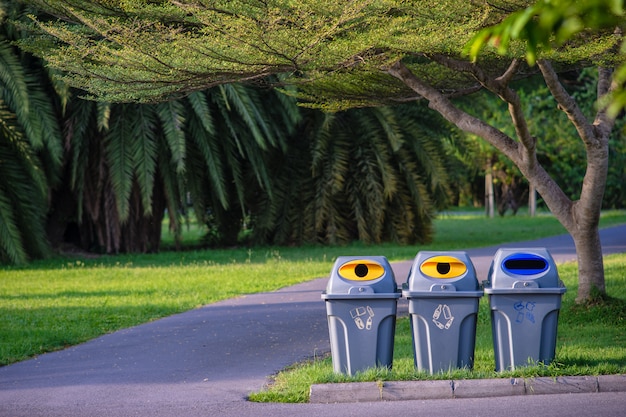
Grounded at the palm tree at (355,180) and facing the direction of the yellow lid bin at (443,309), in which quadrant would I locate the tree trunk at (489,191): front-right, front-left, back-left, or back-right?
back-left

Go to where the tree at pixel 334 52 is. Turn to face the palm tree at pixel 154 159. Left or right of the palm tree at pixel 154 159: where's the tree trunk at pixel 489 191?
right

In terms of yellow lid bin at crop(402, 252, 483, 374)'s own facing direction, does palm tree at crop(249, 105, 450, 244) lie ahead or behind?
behind

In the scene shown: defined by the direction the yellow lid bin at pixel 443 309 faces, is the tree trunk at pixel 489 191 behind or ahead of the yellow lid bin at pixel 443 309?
behind

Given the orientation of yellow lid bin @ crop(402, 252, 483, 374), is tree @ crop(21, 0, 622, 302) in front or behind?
behind

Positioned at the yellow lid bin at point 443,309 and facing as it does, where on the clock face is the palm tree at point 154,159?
The palm tree is roughly at 5 o'clock from the yellow lid bin.

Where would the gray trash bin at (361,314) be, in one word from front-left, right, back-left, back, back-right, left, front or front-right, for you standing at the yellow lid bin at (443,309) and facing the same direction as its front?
right

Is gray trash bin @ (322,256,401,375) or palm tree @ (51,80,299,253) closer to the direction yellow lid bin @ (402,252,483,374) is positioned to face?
the gray trash bin

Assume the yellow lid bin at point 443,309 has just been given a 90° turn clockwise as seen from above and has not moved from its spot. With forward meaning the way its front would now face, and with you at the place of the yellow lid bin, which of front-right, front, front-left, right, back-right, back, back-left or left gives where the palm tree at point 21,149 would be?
front-right

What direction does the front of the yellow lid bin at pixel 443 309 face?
toward the camera
